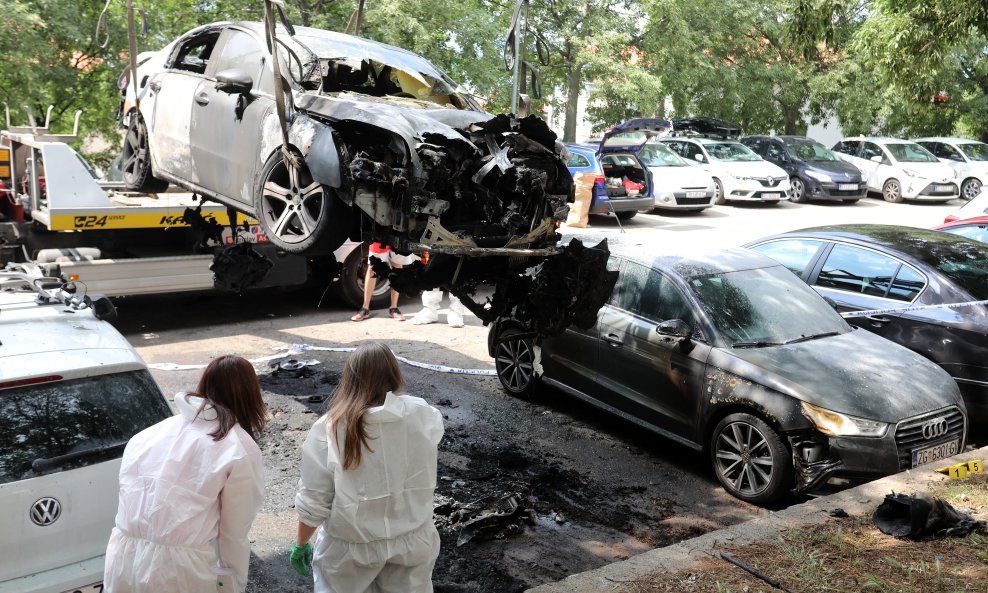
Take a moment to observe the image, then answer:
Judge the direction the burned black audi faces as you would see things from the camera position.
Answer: facing the viewer and to the right of the viewer

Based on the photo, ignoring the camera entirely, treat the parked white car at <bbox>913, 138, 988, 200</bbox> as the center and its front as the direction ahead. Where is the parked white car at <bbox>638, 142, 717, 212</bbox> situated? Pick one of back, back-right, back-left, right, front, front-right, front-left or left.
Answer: right

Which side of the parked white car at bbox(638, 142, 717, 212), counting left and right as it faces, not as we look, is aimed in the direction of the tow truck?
right

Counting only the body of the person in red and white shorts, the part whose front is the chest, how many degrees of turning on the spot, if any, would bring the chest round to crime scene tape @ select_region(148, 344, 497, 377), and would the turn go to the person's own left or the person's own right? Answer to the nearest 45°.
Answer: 0° — they already face it

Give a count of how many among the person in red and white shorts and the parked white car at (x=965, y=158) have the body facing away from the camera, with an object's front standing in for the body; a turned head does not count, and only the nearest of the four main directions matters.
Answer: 0

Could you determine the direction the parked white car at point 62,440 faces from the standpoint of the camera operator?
facing away from the viewer and to the left of the viewer

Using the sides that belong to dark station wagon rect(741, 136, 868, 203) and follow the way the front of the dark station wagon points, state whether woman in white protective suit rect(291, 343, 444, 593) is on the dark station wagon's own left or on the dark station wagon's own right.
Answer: on the dark station wagon's own right

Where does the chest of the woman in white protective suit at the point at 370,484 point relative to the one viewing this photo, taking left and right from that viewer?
facing away from the viewer

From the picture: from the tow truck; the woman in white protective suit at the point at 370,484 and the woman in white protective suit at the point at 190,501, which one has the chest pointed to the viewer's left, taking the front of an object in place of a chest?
the tow truck

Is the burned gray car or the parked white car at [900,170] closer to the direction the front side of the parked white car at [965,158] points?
the burned gray car

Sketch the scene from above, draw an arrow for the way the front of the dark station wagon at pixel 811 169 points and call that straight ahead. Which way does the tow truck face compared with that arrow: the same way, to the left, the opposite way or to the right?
to the right

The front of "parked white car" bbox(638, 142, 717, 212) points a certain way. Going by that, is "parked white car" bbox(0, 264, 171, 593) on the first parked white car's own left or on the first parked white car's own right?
on the first parked white car's own right

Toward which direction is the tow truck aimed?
to the viewer's left

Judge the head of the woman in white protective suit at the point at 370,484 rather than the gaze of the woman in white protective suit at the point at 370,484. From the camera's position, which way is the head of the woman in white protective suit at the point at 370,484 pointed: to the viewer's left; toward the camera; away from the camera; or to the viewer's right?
away from the camera

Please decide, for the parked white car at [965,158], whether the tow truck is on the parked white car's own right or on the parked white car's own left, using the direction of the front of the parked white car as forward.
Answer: on the parked white car's own right

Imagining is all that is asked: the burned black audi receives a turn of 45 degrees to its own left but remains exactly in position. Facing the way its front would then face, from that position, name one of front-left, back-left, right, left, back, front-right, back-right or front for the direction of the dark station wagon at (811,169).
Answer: left

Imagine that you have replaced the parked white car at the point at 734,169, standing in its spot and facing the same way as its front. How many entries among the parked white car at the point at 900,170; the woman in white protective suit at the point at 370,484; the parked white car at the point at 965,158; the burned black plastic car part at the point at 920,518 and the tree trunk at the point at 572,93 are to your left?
2

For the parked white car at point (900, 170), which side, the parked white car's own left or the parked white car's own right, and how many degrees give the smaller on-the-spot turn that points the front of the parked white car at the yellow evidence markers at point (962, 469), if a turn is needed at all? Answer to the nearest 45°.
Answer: approximately 45° to the parked white car's own right
